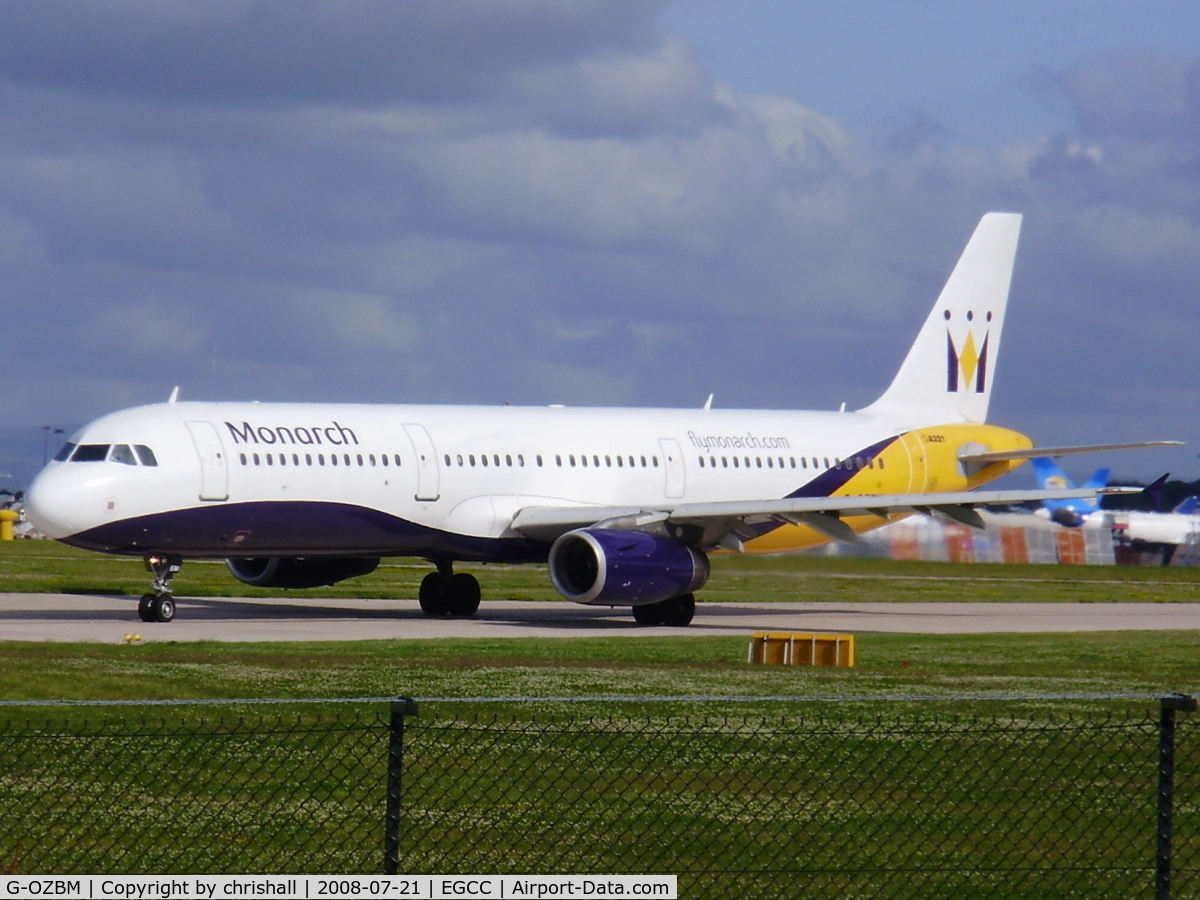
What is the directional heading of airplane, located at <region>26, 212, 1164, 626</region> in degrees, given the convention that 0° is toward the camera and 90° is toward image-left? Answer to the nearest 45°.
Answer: approximately 45°

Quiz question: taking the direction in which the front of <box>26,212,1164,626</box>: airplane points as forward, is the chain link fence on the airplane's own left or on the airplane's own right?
on the airplane's own left
